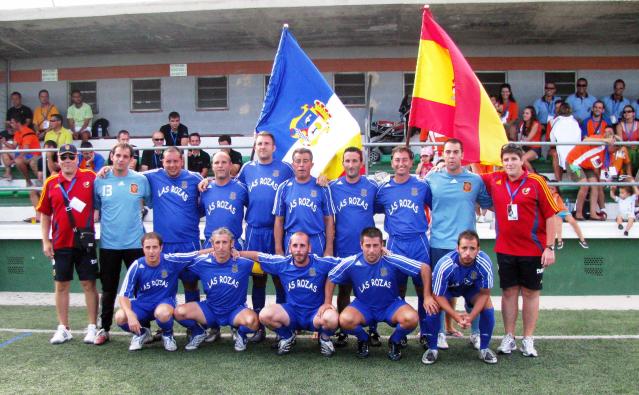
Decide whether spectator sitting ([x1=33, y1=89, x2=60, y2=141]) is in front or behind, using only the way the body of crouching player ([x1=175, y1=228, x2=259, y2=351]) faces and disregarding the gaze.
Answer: behind

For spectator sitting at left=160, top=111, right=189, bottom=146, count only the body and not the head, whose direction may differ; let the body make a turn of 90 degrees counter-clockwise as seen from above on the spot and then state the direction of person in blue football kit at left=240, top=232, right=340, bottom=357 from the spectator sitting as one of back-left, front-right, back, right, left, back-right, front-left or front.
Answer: right

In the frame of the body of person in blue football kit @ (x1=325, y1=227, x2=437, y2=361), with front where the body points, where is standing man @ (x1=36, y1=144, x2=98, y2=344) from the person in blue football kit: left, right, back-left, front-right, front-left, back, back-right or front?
right

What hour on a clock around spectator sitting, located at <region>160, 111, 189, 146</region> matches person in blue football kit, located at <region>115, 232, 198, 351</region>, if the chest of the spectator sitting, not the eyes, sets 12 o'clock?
The person in blue football kit is roughly at 12 o'clock from the spectator sitting.

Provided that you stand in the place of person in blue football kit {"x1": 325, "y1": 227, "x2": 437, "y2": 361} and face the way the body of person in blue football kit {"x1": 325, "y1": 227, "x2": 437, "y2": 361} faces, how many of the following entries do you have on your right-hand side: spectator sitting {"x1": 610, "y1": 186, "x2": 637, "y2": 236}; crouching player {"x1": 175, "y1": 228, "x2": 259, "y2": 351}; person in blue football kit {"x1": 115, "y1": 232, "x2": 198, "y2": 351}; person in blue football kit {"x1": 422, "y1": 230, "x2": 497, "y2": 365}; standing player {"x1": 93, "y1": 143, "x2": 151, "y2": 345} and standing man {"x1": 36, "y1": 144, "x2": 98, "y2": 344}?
4

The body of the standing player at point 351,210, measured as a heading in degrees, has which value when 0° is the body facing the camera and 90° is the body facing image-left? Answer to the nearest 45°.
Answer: approximately 0°

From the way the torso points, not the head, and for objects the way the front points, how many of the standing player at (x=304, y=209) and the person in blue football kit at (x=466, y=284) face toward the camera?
2

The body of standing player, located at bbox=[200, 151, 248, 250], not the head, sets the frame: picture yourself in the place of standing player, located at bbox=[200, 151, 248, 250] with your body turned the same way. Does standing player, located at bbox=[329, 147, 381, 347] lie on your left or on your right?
on your left

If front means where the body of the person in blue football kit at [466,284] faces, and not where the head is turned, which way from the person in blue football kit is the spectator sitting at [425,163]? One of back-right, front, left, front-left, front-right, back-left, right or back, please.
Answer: back

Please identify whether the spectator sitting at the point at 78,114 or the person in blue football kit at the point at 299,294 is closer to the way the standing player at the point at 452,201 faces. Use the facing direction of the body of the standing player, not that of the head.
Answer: the person in blue football kit

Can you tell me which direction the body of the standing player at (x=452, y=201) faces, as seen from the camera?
toward the camera

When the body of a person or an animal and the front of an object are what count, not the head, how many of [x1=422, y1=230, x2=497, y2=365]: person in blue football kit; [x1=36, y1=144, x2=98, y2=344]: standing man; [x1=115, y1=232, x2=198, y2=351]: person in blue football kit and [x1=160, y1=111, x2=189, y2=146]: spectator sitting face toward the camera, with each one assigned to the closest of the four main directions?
4

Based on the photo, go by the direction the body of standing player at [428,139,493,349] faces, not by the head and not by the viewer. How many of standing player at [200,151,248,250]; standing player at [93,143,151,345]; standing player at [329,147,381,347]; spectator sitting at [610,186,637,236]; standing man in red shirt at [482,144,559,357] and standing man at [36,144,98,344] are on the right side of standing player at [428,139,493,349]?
4

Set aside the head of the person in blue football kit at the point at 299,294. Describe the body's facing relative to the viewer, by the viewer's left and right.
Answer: facing the viewer

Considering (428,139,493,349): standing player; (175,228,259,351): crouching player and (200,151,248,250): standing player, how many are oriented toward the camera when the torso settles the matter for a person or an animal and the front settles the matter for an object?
3

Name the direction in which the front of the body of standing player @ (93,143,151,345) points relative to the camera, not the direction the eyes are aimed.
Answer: toward the camera
